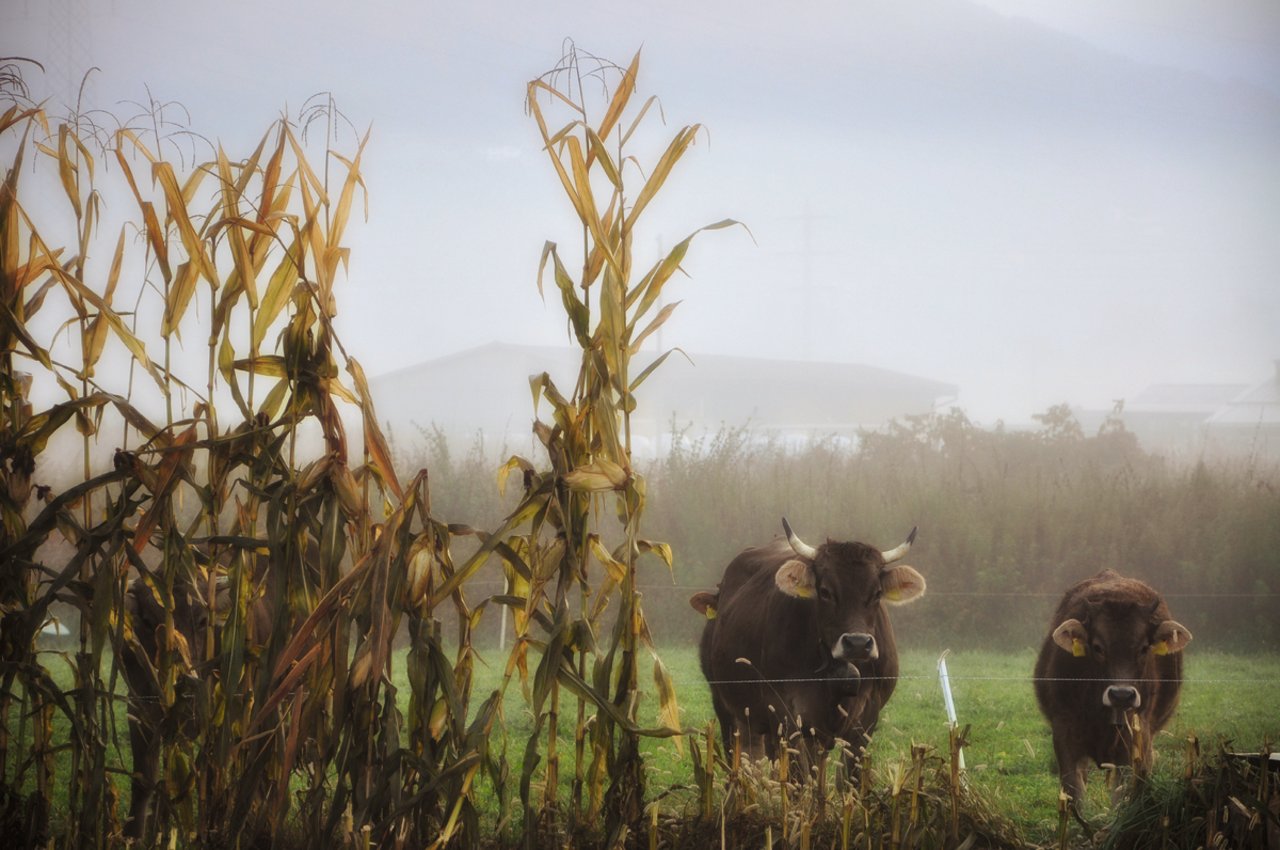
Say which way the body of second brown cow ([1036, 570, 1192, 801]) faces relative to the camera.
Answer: toward the camera

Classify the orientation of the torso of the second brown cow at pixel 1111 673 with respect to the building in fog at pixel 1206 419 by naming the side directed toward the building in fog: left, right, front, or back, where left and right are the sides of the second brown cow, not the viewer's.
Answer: back

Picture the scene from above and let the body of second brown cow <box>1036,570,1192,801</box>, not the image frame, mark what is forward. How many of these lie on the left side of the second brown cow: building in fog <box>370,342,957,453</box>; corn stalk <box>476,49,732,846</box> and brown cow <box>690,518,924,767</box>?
0

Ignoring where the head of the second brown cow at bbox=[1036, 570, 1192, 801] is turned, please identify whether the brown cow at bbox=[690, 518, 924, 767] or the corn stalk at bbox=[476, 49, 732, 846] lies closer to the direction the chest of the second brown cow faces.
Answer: the corn stalk

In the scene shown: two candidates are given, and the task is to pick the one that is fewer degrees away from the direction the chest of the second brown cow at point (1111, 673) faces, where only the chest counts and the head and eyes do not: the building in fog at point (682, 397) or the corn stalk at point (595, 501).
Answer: the corn stalk

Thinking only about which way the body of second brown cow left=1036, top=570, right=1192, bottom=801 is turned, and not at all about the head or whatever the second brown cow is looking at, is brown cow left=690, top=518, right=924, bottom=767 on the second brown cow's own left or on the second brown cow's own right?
on the second brown cow's own right

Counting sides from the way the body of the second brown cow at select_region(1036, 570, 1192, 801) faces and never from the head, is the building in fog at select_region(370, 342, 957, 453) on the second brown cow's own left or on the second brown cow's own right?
on the second brown cow's own right

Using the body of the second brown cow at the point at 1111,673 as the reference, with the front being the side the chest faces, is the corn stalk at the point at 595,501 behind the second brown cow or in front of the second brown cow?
in front

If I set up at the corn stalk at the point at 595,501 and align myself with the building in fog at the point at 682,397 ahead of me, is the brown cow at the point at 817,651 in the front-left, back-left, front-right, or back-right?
front-right

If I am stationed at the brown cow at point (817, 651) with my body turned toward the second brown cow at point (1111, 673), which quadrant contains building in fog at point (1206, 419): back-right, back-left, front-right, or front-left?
front-left
